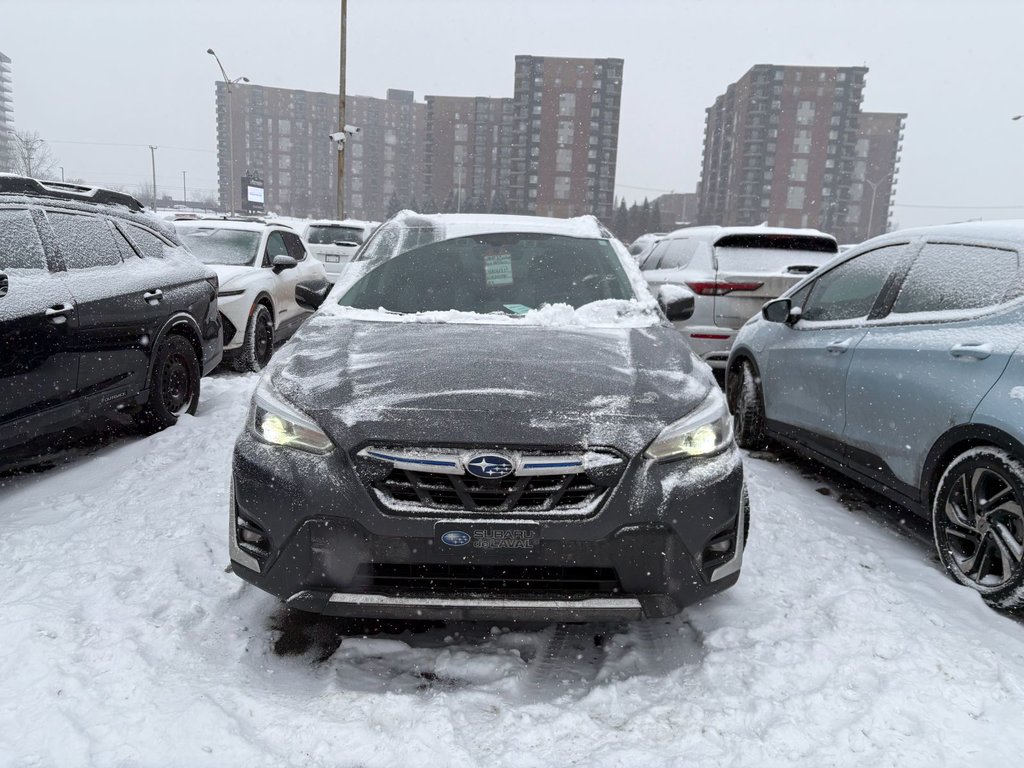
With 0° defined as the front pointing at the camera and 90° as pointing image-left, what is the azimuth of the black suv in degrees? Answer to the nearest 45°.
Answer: approximately 45°

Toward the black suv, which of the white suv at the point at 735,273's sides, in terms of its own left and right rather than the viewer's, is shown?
left

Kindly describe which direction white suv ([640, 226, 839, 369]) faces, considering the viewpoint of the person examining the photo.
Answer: facing away from the viewer and to the left of the viewer

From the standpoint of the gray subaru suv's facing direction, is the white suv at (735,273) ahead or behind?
behind

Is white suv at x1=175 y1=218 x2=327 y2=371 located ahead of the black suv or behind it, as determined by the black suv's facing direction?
behind

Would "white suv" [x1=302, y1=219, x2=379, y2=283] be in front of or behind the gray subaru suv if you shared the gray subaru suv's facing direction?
behind

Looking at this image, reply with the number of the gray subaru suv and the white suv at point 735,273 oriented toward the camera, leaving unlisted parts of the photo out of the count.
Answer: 1

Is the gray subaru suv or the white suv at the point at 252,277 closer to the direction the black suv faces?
the gray subaru suv

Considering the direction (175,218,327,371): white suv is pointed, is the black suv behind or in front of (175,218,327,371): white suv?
in front

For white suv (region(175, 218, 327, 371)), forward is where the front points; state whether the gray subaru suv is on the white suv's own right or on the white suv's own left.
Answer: on the white suv's own left

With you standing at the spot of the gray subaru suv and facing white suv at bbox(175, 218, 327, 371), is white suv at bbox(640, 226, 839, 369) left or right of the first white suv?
right
